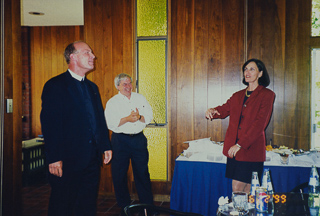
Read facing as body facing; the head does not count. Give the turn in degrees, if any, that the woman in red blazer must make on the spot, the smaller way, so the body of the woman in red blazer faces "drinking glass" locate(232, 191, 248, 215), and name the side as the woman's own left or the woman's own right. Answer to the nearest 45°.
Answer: approximately 45° to the woman's own left

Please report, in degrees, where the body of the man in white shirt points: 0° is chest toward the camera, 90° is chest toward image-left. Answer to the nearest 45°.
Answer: approximately 0°

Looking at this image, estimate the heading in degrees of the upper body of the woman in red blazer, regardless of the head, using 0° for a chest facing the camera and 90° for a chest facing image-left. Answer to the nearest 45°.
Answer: approximately 45°

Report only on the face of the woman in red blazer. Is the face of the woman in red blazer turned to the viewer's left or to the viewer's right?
to the viewer's left

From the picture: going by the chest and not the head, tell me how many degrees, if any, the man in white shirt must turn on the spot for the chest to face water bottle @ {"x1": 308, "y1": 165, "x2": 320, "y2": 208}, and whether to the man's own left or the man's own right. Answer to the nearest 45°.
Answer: approximately 45° to the man's own left

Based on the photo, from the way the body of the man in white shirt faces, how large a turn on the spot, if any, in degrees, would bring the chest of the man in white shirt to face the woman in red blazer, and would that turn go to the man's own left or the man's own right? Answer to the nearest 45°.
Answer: approximately 45° to the man's own left
